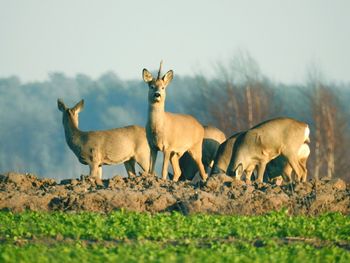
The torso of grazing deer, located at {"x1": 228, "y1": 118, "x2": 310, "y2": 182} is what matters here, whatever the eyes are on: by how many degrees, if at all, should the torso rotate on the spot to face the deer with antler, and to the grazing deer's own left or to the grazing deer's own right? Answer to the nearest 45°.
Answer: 0° — it already faces it

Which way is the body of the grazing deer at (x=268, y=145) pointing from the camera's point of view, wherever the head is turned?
to the viewer's left

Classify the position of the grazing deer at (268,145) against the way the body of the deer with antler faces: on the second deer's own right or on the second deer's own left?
on the second deer's own left

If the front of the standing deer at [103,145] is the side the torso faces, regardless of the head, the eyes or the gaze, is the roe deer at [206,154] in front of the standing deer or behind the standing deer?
behind

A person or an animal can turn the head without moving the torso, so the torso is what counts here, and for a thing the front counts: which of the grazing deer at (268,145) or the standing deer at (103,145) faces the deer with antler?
the grazing deer

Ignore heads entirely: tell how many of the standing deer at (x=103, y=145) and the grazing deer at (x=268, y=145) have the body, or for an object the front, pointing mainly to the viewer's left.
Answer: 2

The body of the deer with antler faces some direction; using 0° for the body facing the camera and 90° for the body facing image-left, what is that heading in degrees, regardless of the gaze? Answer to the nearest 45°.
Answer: approximately 45°

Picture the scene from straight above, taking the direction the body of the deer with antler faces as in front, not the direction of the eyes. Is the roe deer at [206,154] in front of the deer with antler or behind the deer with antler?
behind

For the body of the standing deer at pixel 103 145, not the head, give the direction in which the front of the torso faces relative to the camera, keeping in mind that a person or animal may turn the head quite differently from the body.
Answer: to the viewer's left
